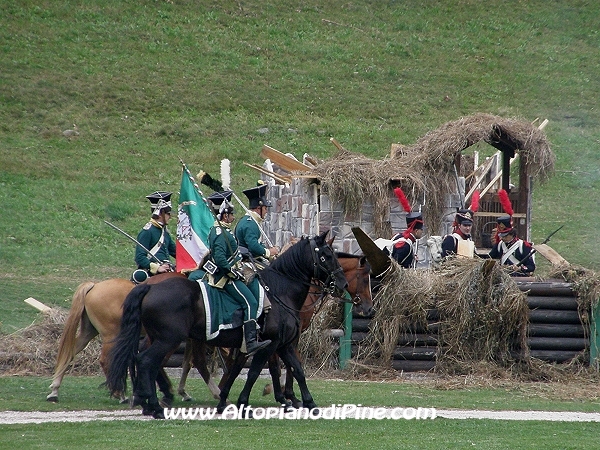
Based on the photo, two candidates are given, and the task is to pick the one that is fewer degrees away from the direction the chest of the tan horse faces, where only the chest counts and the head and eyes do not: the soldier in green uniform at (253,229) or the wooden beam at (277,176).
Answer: the soldier in green uniform

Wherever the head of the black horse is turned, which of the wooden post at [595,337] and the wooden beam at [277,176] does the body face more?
the wooden post

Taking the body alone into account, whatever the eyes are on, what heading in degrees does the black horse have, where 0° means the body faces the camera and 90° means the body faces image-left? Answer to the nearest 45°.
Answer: approximately 270°

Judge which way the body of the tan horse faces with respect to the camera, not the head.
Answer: to the viewer's right

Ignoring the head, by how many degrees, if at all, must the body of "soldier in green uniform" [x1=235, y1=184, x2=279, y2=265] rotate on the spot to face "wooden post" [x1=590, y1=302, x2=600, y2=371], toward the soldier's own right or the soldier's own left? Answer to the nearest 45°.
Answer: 0° — they already face it

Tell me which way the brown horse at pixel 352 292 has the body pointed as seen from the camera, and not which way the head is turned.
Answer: to the viewer's right

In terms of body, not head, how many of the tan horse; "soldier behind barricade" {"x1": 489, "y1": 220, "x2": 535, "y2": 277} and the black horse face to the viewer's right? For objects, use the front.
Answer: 2

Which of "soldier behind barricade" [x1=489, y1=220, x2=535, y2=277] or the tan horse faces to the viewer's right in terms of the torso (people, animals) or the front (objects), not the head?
the tan horse

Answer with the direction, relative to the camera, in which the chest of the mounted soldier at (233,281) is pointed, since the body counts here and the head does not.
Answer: to the viewer's right

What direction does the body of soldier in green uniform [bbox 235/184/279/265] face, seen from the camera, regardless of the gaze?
to the viewer's right

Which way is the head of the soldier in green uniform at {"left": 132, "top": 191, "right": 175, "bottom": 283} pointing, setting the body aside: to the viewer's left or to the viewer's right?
to the viewer's right

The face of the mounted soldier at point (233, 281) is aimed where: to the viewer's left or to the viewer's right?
to the viewer's right
